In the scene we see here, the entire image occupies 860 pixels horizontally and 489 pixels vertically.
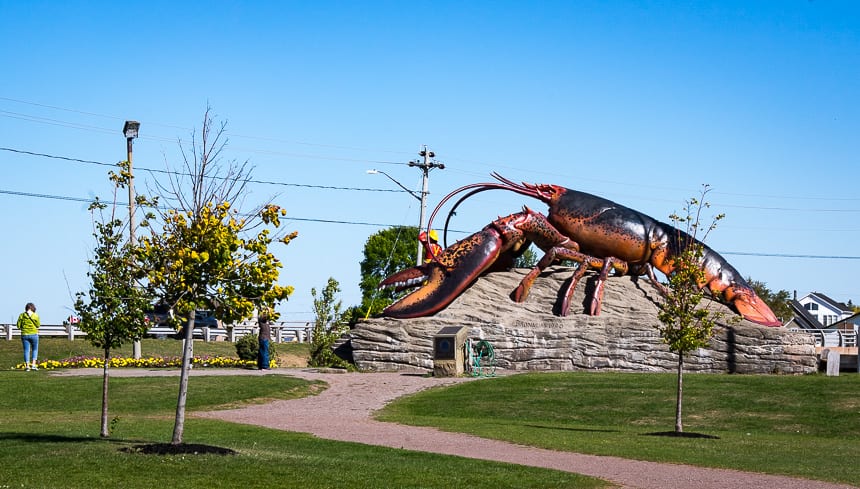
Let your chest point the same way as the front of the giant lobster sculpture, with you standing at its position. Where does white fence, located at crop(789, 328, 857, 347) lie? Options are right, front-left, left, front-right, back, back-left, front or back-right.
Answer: back-right

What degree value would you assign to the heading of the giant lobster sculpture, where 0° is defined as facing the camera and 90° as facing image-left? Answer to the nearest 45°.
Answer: approximately 90°

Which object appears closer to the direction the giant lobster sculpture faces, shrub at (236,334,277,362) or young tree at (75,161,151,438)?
the shrub

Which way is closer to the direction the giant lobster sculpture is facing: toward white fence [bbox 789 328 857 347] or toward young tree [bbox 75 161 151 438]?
the young tree

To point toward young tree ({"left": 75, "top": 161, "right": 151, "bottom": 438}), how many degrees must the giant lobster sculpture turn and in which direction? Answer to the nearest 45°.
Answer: approximately 90° to its left

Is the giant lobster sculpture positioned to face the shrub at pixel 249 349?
yes
